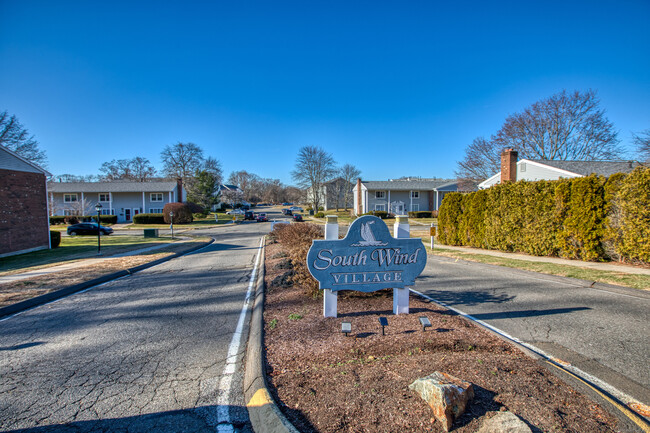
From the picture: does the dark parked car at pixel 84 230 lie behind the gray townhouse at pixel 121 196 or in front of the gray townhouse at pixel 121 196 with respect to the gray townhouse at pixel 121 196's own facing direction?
in front

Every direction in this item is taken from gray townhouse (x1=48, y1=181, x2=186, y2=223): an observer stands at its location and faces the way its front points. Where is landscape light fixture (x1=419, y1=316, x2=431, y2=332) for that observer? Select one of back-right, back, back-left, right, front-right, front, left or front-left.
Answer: front

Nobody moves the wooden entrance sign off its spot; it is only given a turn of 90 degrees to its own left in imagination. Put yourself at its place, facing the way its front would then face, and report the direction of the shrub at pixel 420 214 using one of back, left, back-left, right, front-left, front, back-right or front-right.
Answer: left

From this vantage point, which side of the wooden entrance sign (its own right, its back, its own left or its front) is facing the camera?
front

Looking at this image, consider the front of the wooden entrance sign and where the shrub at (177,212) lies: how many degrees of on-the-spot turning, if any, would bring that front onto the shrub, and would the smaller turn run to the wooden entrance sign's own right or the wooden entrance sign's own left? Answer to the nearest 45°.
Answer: approximately 135° to the wooden entrance sign's own right

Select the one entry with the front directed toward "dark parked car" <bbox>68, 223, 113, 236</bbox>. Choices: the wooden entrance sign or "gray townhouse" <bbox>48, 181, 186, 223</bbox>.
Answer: the gray townhouse

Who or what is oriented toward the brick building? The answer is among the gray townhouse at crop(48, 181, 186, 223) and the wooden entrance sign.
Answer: the gray townhouse

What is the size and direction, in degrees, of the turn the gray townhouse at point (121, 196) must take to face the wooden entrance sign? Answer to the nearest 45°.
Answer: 0° — it already faces it

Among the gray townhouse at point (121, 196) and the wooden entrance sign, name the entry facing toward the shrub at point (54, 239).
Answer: the gray townhouse

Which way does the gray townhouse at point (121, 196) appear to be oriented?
toward the camera

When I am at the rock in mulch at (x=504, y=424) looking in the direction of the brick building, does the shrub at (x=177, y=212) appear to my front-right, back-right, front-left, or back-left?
front-right

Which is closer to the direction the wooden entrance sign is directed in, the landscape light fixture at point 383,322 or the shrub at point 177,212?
the landscape light fixture

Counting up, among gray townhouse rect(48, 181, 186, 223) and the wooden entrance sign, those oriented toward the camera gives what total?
2

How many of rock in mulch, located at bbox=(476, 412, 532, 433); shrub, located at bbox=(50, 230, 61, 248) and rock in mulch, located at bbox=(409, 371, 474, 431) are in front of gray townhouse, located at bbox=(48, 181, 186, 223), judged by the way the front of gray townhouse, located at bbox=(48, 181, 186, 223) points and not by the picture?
3

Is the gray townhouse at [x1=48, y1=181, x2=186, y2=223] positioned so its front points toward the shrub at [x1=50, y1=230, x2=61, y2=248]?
yes

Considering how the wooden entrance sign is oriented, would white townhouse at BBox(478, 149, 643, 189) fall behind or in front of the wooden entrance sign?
behind

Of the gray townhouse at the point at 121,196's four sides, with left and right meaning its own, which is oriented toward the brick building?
front
